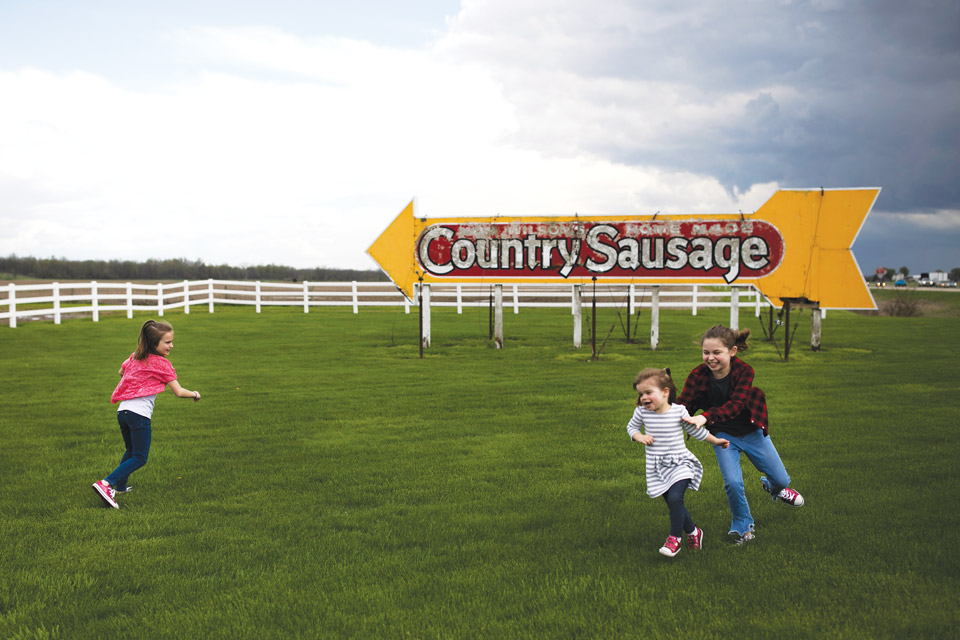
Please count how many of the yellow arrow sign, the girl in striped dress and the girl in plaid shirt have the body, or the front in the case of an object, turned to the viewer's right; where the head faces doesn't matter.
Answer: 0

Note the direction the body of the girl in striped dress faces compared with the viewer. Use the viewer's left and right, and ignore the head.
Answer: facing the viewer and to the left of the viewer

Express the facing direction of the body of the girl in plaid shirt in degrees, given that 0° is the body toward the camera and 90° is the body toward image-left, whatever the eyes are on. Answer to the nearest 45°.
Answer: approximately 45°

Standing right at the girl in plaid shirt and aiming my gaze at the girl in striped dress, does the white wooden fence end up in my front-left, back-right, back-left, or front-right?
back-right

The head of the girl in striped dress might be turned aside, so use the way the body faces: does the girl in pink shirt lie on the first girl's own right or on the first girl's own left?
on the first girl's own right

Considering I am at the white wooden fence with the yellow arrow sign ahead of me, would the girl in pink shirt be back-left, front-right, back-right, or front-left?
front-right

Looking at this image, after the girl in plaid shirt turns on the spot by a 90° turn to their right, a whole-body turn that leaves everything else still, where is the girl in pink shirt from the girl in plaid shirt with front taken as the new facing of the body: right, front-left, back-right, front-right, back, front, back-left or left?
front-left

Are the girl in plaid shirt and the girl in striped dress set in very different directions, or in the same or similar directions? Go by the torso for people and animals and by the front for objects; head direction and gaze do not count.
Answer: same or similar directions

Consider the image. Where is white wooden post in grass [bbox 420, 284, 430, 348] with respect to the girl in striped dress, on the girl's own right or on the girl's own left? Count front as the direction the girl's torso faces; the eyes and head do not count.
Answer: on the girl's own right

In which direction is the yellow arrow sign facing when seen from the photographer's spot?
facing the viewer

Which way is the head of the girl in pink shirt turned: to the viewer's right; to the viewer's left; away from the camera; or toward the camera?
to the viewer's right

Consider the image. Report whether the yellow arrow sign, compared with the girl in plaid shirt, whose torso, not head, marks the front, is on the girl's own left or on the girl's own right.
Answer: on the girl's own right

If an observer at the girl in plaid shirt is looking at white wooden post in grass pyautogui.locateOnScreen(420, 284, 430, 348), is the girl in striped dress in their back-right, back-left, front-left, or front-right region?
back-left

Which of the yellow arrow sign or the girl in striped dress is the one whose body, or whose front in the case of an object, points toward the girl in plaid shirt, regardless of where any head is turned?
the yellow arrow sign

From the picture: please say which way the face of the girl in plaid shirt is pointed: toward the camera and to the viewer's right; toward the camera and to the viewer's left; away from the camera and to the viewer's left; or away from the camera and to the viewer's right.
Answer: toward the camera and to the viewer's left

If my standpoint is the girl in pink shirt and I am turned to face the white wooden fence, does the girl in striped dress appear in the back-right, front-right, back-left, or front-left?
back-right

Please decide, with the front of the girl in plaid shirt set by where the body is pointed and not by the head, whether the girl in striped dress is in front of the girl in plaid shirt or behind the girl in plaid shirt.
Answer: in front
